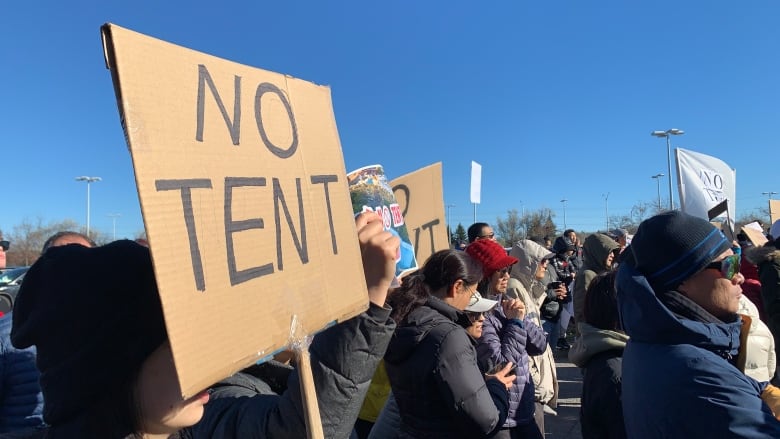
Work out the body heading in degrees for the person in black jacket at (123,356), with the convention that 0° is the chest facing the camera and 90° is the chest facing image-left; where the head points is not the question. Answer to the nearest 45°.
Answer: approximately 270°

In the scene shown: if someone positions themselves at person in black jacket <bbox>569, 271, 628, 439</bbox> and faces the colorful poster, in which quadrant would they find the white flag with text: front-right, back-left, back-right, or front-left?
back-right

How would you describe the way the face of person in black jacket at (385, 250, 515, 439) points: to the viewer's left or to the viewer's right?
to the viewer's right

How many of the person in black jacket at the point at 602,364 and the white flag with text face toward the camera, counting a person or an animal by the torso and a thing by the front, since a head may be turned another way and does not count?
1

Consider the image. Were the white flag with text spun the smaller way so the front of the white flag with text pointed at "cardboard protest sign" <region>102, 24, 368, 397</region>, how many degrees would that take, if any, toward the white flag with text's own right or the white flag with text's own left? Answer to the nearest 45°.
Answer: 0° — it already faces it

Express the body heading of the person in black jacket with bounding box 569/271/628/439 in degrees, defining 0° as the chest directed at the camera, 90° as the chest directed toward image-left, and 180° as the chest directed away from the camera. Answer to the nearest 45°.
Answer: approximately 225°
